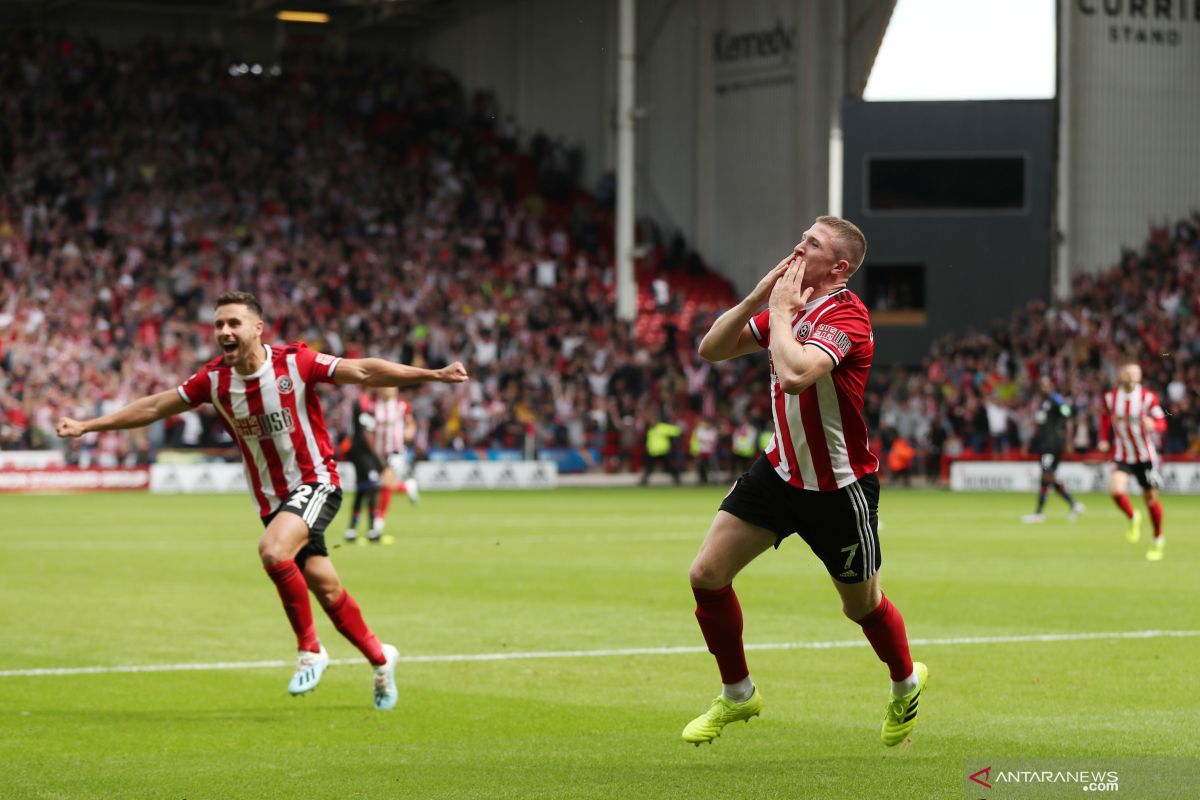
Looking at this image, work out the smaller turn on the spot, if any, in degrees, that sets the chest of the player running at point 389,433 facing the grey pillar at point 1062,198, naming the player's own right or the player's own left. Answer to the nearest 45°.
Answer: approximately 180°

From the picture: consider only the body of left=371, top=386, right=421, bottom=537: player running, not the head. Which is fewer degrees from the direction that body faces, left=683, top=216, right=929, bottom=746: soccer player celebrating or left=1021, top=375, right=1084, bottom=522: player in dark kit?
the soccer player celebrating

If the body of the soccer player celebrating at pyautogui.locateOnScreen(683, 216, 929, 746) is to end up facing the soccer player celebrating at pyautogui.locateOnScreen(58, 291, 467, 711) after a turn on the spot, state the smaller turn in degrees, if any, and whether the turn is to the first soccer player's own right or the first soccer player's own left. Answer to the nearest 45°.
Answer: approximately 90° to the first soccer player's own right

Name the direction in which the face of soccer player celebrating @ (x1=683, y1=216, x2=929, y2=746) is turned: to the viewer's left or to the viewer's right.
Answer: to the viewer's left
